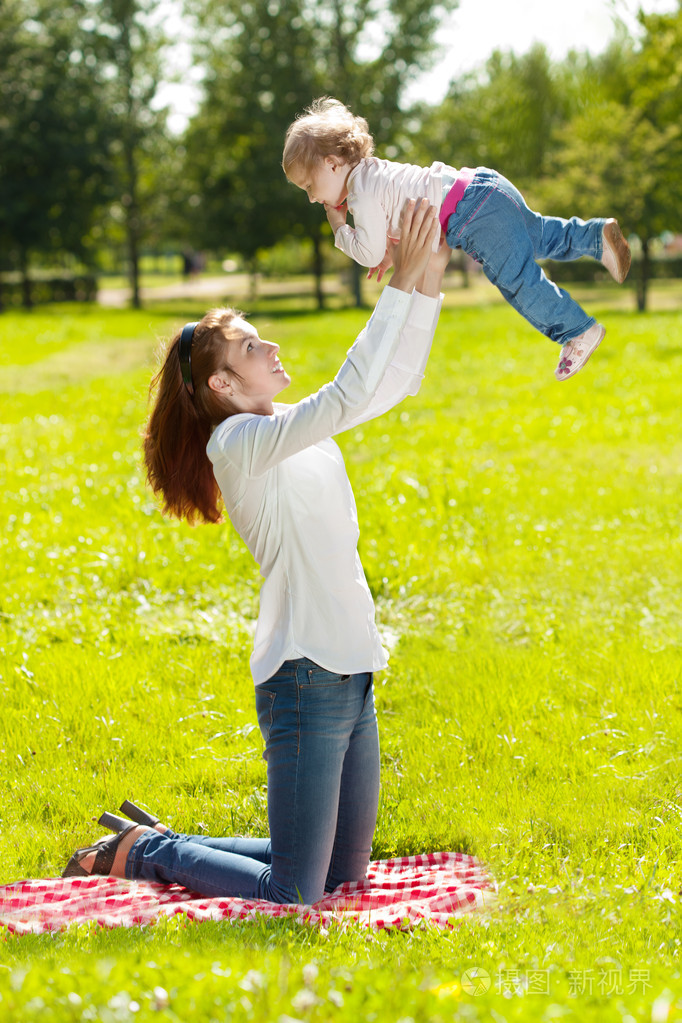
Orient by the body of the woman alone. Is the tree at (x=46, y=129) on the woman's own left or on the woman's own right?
on the woman's own left

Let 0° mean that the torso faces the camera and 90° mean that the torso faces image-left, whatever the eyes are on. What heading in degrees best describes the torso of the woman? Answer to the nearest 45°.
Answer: approximately 270°

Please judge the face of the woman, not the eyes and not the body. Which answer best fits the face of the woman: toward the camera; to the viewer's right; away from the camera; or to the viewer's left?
to the viewer's right

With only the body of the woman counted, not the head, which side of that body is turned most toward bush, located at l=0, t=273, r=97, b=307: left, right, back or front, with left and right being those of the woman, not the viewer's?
left

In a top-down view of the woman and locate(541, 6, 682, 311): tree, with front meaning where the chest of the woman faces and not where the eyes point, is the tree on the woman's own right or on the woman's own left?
on the woman's own left

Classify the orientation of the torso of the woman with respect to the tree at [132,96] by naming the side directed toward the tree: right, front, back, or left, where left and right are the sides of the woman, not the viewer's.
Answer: left

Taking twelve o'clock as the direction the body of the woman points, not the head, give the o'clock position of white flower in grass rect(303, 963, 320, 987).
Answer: The white flower in grass is roughly at 3 o'clock from the woman.

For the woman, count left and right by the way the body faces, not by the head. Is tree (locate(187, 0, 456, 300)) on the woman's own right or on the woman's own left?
on the woman's own left
